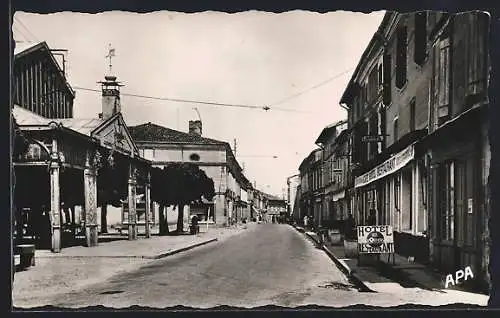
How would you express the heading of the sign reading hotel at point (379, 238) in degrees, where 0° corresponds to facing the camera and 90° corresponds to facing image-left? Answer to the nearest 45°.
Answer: approximately 0°

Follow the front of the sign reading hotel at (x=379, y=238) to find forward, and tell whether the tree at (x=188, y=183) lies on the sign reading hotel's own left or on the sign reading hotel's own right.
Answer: on the sign reading hotel's own right
